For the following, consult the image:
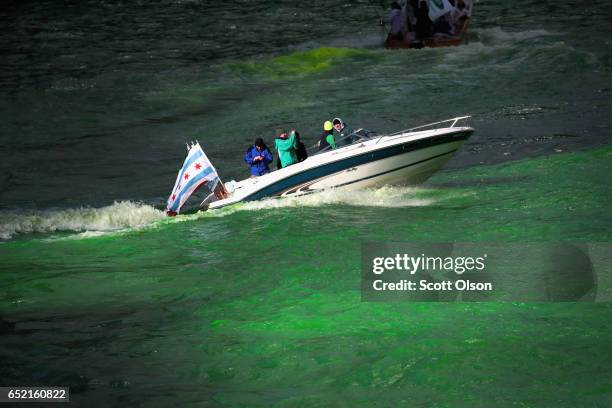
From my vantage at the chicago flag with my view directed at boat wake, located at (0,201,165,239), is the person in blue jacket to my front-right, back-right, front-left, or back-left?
back-right

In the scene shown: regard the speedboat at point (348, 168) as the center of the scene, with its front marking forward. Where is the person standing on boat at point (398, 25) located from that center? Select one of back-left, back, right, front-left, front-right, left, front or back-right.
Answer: left

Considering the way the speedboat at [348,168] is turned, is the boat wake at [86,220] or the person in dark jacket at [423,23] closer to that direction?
the person in dark jacket

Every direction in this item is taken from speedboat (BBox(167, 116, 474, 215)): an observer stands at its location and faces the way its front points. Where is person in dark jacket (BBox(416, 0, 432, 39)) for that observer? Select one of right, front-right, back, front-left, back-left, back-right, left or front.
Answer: left

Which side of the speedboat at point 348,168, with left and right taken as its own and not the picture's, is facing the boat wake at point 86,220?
back

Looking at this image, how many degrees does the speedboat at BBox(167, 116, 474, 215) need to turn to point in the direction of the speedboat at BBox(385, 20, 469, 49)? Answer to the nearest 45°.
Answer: approximately 90° to its left

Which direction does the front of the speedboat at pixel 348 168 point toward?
to the viewer's right
